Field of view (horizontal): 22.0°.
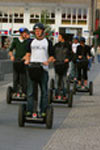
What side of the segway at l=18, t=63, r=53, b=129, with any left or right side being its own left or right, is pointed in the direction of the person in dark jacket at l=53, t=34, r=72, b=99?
back

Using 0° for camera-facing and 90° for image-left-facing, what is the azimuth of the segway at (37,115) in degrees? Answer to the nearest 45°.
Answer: approximately 0°

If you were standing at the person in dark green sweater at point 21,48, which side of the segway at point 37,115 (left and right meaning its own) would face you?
back

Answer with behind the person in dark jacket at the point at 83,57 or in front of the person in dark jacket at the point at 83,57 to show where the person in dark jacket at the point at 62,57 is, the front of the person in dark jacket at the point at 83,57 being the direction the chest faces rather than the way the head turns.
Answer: in front

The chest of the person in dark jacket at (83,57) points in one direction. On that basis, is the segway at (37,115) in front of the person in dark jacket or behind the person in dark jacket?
in front

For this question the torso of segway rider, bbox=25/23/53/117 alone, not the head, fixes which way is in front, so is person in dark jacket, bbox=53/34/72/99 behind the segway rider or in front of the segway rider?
behind

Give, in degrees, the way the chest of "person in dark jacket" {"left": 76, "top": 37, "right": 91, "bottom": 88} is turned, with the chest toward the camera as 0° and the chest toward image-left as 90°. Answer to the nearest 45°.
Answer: approximately 0°
